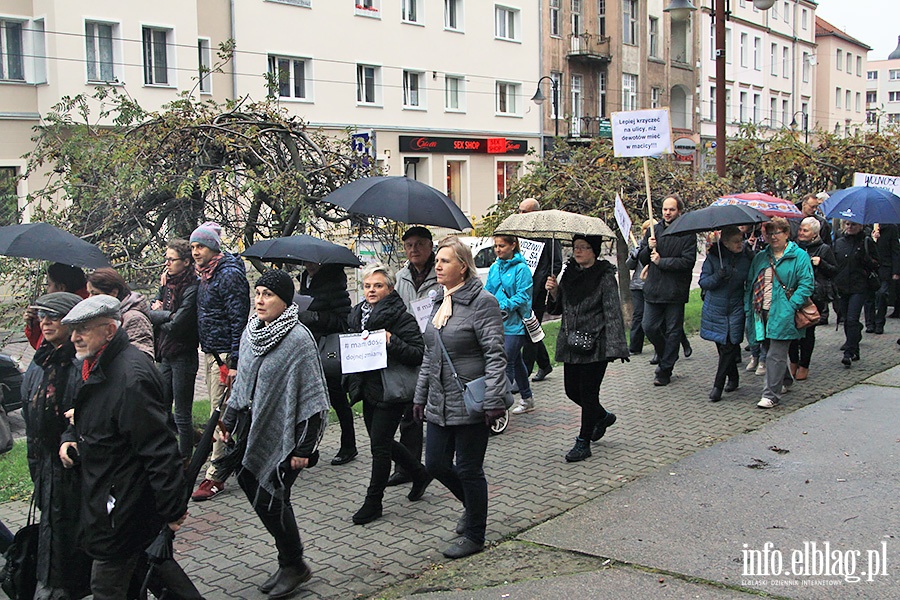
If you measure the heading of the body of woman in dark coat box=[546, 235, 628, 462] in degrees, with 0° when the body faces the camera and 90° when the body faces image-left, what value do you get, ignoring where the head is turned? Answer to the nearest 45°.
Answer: approximately 45°

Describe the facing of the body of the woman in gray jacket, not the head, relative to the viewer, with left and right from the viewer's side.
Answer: facing the viewer and to the left of the viewer

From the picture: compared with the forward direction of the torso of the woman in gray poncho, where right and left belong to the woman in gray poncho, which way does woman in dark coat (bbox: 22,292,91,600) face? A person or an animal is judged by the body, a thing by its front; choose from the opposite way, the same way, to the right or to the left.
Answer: the same way

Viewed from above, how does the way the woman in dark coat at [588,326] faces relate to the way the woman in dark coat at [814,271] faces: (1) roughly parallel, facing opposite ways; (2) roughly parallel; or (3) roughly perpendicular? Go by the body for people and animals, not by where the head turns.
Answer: roughly parallel

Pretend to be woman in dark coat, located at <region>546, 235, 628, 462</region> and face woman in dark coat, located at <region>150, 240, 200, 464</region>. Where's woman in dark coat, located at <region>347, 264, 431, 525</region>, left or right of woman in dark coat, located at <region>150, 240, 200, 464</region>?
left

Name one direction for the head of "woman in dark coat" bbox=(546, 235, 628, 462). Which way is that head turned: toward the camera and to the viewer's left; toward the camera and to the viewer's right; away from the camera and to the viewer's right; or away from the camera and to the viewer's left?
toward the camera and to the viewer's left

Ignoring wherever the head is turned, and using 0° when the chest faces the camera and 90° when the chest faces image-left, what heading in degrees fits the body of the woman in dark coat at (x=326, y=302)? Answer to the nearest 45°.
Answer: approximately 45°

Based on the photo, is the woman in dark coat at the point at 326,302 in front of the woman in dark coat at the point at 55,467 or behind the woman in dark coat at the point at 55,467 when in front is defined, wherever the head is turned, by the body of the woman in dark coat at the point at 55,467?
behind

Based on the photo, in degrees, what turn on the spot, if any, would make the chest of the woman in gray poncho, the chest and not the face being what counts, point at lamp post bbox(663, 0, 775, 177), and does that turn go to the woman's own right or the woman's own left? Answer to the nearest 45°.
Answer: approximately 180°

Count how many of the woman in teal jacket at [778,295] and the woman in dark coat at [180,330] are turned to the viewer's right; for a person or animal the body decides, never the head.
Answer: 0

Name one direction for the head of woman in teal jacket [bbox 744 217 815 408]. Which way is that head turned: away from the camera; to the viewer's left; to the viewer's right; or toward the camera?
toward the camera

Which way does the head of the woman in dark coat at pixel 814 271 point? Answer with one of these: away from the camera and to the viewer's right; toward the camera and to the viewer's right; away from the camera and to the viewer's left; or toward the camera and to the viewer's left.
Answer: toward the camera and to the viewer's left

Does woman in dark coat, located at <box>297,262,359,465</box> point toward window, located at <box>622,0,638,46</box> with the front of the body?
no

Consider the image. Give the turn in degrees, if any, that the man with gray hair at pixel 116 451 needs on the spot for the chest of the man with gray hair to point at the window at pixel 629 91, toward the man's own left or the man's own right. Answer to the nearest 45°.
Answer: approximately 180°

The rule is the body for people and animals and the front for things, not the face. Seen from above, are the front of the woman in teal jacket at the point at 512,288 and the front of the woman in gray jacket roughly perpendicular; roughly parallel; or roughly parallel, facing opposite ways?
roughly parallel

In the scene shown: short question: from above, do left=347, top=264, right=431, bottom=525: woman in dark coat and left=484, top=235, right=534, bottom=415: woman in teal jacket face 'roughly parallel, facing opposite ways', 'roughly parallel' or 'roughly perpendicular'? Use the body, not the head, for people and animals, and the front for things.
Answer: roughly parallel

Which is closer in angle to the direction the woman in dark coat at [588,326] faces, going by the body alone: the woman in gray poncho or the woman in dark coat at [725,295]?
the woman in gray poncho

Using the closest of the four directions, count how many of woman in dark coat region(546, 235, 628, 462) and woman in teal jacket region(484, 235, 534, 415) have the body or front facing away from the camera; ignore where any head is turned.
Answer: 0

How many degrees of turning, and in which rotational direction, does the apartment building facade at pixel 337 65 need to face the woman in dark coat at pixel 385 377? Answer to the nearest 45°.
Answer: approximately 45° to its right

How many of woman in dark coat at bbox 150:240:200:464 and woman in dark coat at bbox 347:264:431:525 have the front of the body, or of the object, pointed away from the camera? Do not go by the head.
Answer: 0

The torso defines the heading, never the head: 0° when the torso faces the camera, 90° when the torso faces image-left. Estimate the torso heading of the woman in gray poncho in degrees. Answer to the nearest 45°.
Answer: approximately 45°
